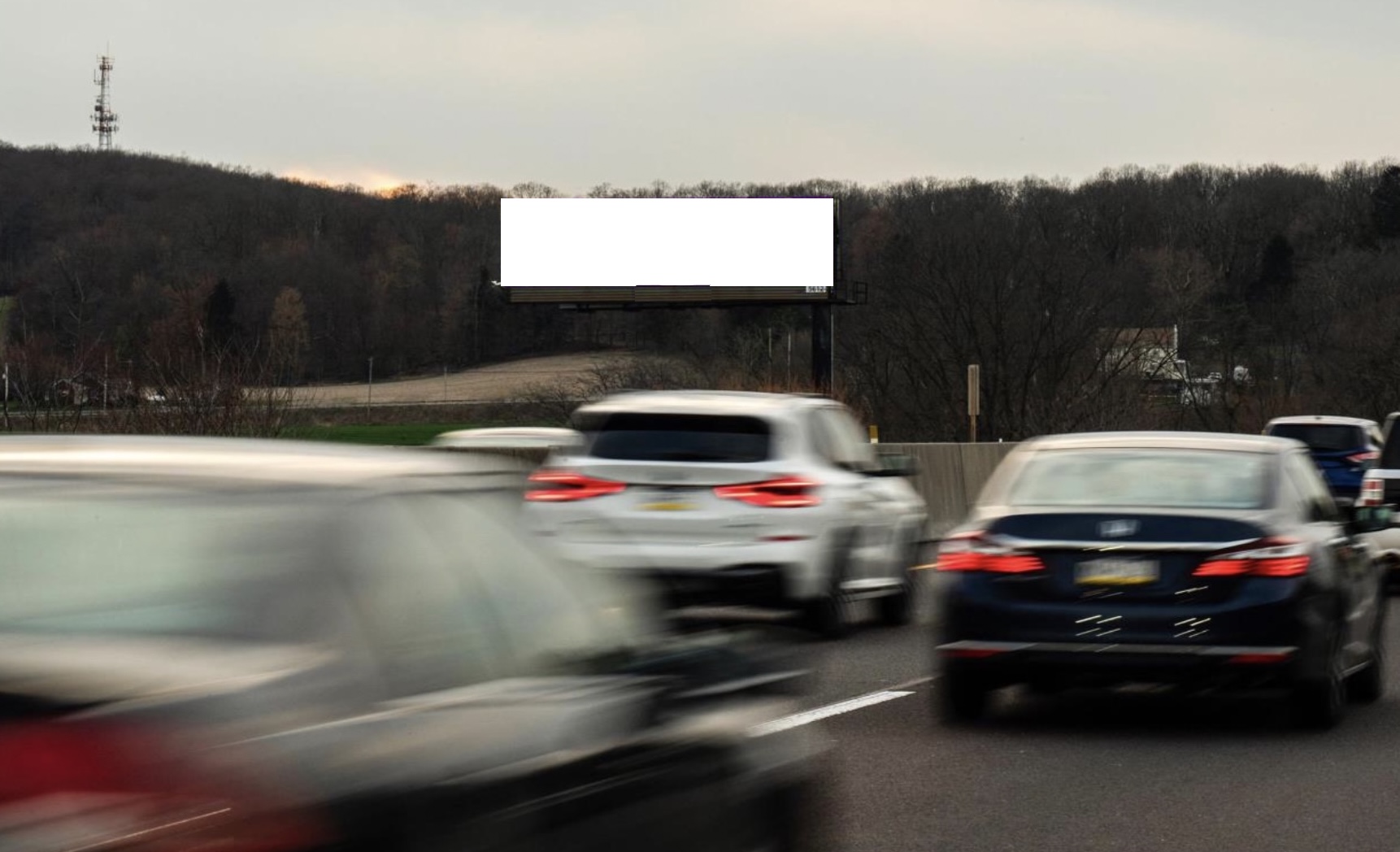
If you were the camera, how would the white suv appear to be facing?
facing away from the viewer and to the right of the viewer

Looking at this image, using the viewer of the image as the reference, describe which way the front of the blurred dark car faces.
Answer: facing away from the viewer and to the right of the viewer

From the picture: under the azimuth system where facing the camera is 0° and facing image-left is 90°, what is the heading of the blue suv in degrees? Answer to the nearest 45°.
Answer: approximately 180°

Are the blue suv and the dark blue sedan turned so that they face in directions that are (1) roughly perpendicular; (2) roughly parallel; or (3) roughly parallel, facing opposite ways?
roughly parallel

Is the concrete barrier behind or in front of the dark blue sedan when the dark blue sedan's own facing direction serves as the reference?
in front

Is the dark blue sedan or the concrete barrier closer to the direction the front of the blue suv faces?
the concrete barrier

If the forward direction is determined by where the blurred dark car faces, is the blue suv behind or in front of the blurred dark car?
in front

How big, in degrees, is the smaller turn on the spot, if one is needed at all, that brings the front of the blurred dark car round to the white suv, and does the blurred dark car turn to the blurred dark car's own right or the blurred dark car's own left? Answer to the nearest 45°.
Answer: approximately 45° to the blurred dark car's own left

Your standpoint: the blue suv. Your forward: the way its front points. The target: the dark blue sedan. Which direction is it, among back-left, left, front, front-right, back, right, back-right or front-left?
back

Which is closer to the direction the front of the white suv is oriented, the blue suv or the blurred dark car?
the blue suv

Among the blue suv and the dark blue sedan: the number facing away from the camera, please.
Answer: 2

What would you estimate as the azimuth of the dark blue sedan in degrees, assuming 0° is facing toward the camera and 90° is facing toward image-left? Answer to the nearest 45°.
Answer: approximately 180°
